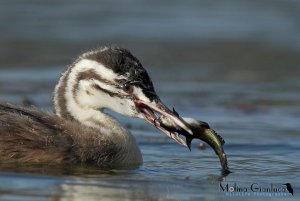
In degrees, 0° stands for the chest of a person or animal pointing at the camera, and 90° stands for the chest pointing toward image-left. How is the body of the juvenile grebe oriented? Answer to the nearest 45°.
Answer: approximately 270°
